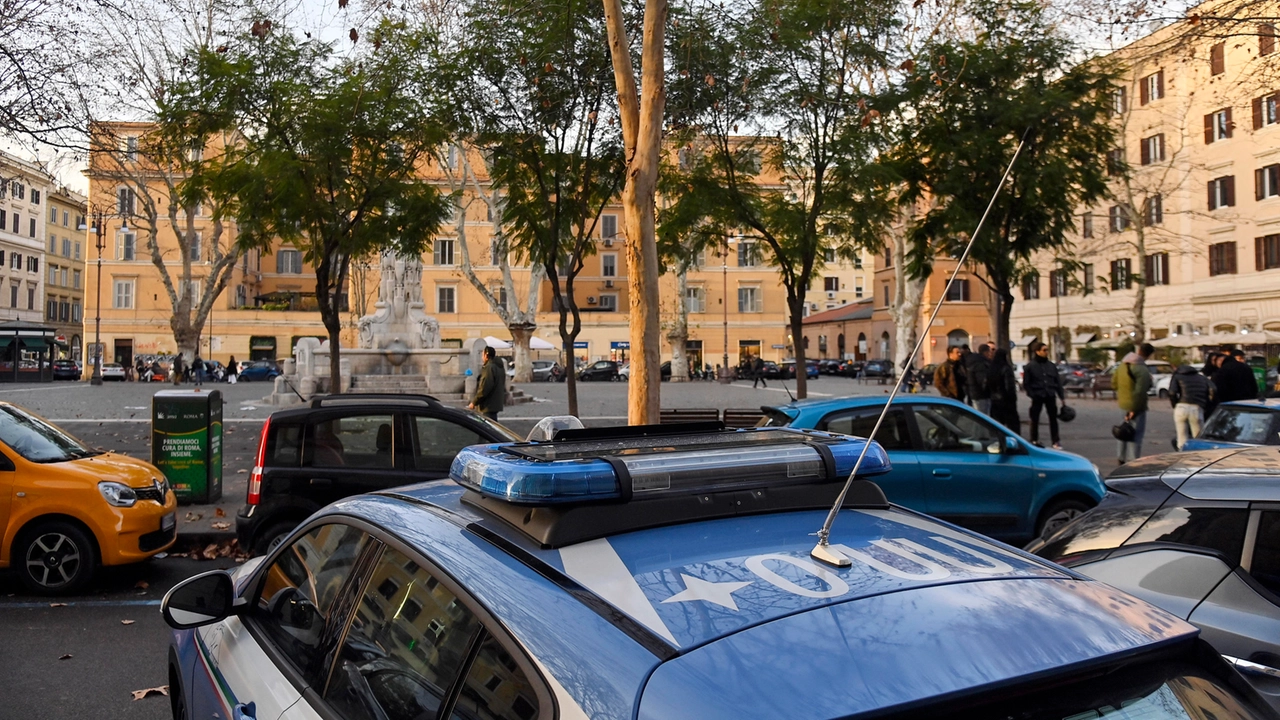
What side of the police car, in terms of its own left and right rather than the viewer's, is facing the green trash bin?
front

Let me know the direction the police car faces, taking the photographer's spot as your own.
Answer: facing away from the viewer and to the left of the viewer

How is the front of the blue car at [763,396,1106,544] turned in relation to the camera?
facing to the right of the viewer

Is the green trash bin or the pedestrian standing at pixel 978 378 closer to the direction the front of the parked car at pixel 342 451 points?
the pedestrian standing

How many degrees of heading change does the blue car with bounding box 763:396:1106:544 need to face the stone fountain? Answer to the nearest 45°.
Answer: approximately 135° to its left

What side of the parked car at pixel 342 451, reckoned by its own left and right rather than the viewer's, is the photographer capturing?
right

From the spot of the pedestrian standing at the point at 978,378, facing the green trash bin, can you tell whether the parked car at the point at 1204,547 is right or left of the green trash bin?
left

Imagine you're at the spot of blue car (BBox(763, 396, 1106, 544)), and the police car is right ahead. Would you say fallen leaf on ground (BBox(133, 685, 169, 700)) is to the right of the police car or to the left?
right

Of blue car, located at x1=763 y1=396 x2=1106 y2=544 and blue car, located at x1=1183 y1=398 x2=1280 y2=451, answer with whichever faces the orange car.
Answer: blue car, located at x1=1183 y1=398 x2=1280 y2=451

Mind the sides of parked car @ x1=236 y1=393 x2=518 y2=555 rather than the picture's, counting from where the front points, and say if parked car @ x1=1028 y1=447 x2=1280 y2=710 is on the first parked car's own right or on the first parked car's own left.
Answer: on the first parked car's own right

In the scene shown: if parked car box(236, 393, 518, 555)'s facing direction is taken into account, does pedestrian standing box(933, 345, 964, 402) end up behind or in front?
in front

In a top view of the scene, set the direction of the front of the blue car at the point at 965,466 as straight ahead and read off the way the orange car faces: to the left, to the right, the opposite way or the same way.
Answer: the same way

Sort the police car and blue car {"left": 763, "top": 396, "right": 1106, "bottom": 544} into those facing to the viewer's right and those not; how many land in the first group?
1

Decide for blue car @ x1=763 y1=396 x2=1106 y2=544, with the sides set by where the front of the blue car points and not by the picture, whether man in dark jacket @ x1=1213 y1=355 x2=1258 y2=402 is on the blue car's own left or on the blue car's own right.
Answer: on the blue car's own left
